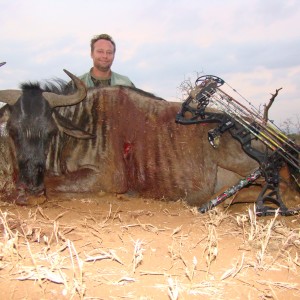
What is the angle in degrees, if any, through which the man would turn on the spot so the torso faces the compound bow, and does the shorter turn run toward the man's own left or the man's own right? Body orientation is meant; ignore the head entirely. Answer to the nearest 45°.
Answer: approximately 45° to the man's own left

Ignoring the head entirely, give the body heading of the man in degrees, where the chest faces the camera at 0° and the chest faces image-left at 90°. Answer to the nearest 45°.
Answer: approximately 0°
